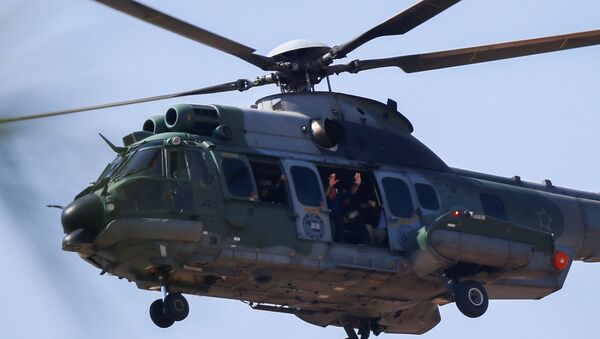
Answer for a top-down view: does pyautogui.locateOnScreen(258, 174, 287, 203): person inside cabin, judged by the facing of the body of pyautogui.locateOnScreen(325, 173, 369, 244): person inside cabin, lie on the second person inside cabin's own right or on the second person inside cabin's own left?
on the second person inside cabin's own right

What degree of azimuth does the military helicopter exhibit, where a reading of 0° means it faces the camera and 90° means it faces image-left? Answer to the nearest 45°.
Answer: approximately 45°

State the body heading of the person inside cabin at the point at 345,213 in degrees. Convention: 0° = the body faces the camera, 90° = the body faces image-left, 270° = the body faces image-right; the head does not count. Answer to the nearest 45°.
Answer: approximately 0°
